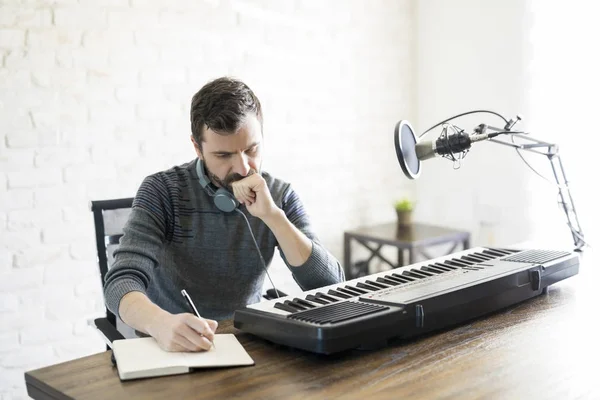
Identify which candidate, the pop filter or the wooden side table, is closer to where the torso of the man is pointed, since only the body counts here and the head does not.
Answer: the pop filter

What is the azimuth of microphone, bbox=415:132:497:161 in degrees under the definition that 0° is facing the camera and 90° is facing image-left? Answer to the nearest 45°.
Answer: approximately 90°

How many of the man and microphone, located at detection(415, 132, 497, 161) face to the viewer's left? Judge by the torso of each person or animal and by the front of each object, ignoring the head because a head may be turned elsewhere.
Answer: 1

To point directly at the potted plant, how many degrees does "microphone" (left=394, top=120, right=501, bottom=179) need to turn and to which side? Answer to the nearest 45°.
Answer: approximately 90° to its right

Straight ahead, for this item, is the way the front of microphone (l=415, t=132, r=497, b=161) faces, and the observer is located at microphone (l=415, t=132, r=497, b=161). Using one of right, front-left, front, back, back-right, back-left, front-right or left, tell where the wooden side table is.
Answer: right

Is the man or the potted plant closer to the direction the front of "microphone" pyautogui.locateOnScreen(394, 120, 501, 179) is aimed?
the man

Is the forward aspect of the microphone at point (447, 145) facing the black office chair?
yes

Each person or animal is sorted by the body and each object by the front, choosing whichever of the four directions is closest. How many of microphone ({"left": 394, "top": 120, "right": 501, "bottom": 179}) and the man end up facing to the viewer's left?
1

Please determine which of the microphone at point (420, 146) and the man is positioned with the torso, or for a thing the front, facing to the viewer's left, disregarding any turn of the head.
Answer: the microphone

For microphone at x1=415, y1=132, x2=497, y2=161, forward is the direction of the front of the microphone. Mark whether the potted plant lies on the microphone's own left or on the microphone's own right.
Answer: on the microphone's own right

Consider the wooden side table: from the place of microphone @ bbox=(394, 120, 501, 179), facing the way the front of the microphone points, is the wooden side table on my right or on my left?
on my right
